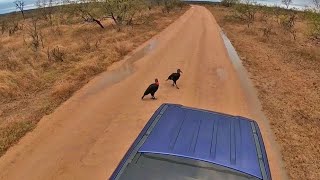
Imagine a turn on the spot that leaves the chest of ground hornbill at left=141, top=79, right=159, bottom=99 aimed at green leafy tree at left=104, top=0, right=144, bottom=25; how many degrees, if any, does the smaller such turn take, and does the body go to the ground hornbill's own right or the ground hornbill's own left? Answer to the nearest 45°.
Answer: approximately 90° to the ground hornbill's own left

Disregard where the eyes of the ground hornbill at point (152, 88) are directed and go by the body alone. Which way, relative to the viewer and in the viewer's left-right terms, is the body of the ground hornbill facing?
facing to the right of the viewer

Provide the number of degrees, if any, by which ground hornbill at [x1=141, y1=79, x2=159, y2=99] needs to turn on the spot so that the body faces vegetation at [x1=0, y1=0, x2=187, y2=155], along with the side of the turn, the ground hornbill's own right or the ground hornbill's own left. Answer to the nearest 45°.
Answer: approximately 135° to the ground hornbill's own left

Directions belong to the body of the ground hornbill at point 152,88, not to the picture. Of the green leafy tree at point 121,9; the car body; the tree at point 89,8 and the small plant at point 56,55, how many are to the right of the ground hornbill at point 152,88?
1

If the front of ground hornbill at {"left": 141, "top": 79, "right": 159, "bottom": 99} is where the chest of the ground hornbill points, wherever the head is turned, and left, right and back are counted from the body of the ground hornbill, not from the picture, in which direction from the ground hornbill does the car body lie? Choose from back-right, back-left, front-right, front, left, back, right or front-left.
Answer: right

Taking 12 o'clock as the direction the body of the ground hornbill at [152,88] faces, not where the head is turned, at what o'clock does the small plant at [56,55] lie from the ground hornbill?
The small plant is roughly at 8 o'clock from the ground hornbill.
